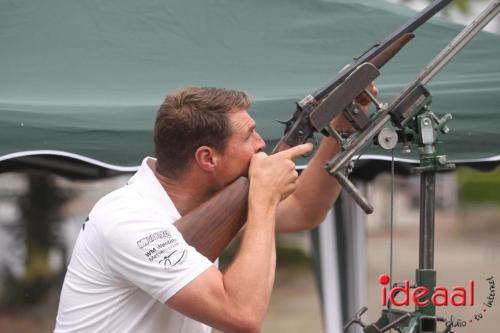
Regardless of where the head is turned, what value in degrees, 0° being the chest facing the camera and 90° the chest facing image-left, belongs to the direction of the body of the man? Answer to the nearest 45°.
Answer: approximately 270°

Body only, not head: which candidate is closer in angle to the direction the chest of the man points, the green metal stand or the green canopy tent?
the green metal stand

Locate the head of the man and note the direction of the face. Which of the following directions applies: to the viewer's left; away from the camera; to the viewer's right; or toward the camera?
to the viewer's right

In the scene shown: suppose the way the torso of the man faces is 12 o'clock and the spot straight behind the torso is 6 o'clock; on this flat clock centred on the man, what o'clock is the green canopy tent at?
The green canopy tent is roughly at 9 o'clock from the man.

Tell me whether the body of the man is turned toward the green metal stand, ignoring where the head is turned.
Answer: yes
